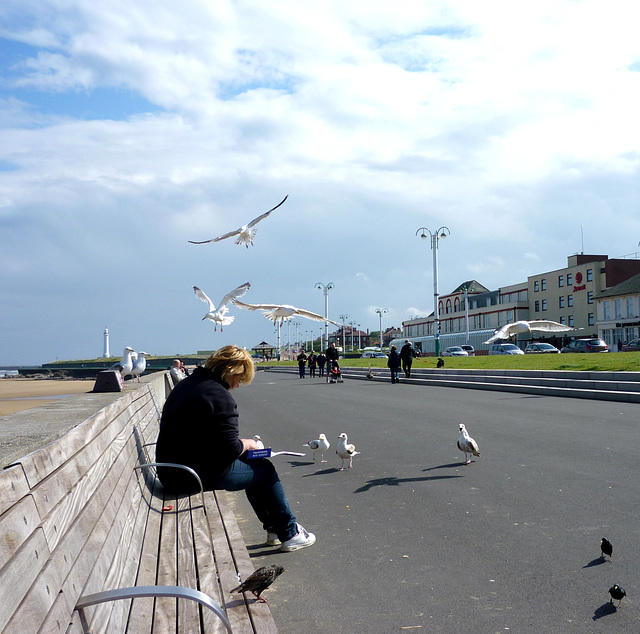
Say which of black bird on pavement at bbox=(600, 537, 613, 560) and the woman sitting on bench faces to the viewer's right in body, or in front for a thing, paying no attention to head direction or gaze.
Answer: the woman sitting on bench

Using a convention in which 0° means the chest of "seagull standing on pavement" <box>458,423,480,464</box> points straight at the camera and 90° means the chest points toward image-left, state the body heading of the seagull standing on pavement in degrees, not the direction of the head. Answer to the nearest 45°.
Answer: approximately 45°

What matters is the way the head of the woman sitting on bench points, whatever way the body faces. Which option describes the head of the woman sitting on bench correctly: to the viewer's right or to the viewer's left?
to the viewer's right

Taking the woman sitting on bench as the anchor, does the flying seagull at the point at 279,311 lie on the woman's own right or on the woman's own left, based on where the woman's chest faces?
on the woman's own left

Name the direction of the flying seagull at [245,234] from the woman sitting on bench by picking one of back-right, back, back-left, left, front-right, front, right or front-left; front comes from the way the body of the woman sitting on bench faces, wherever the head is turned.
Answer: left

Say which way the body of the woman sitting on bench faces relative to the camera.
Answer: to the viewer's right

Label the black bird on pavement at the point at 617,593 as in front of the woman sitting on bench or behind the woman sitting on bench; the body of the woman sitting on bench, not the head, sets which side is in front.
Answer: in front

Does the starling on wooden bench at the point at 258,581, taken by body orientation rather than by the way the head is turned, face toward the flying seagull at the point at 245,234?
no

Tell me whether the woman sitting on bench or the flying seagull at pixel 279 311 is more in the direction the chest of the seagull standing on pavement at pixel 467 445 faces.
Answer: the woman sitting on bench

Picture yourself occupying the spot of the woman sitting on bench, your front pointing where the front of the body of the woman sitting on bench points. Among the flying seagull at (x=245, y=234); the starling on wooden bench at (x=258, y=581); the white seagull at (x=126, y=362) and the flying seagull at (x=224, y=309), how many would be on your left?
3
